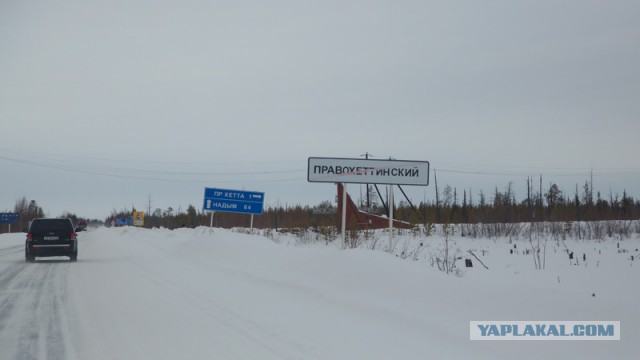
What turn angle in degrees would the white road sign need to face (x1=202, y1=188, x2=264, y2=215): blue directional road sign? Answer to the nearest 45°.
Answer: approximately 135° to its right

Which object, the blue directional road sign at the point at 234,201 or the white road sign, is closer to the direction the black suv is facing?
the blue directional road sign

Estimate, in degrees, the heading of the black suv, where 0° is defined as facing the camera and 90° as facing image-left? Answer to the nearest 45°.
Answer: approximately 180°

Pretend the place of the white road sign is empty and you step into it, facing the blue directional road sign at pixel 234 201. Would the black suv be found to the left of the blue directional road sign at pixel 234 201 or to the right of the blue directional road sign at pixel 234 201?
left

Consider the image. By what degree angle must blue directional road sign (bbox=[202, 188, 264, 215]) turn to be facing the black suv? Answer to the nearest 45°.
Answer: approximately 45° to its right

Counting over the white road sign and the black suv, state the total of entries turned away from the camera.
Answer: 1

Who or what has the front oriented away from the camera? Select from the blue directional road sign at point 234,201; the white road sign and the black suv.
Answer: the black suv

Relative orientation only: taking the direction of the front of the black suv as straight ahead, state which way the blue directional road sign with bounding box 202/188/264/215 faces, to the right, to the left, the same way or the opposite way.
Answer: the opposite way

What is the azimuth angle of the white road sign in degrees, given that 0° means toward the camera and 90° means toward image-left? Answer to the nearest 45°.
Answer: approximately 0°
